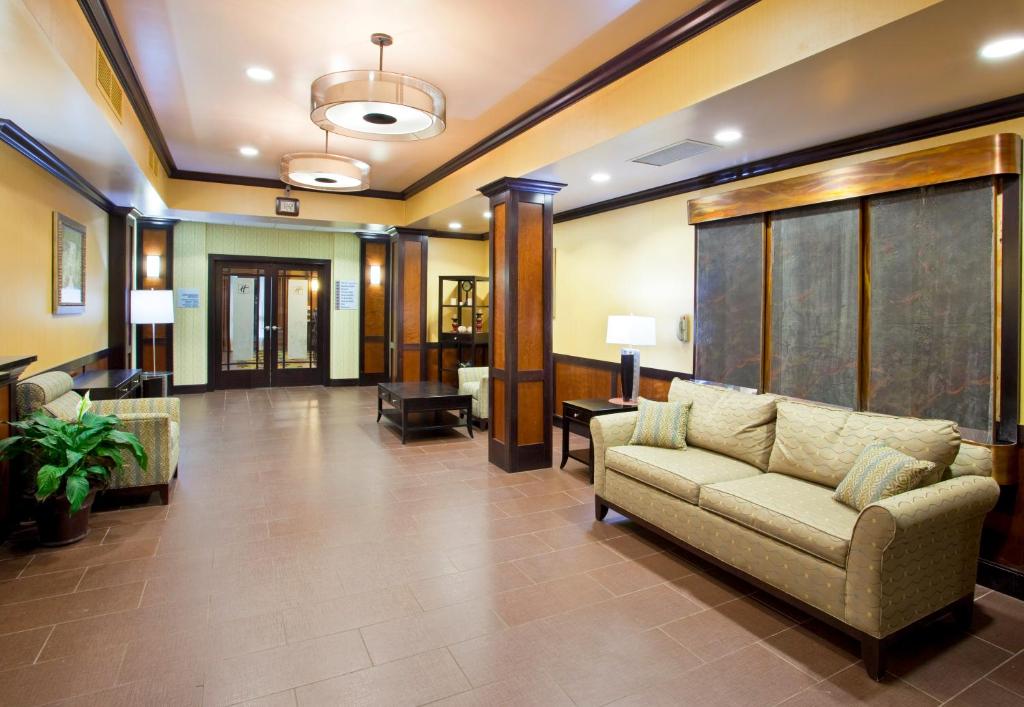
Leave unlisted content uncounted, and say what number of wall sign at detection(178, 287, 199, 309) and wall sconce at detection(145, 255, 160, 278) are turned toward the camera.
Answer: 2

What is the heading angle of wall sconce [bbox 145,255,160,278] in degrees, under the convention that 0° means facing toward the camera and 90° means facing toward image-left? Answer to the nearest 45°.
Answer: approximately 0°

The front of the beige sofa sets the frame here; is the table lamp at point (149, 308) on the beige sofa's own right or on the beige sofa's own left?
on the beige sofa's own right

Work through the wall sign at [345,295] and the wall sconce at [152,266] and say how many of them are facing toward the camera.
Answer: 2

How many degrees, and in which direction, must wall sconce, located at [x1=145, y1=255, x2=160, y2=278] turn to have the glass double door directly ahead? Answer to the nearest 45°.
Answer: approximately 90° to its left

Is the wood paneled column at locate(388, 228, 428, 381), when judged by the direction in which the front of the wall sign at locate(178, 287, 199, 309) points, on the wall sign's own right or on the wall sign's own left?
on the wall sign's own left

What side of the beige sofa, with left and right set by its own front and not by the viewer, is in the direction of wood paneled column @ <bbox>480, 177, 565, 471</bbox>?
right

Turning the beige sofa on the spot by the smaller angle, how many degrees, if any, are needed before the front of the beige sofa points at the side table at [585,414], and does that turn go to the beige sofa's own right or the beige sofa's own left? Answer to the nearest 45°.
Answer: approximately 90° to the beige sofa's own right
